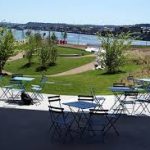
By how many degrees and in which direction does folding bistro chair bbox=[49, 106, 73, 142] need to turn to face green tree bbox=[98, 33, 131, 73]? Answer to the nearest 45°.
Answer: approximately 45° to its left

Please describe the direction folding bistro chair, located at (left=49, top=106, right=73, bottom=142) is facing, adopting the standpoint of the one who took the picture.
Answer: facing away from the viewer and to the right of the viewer
